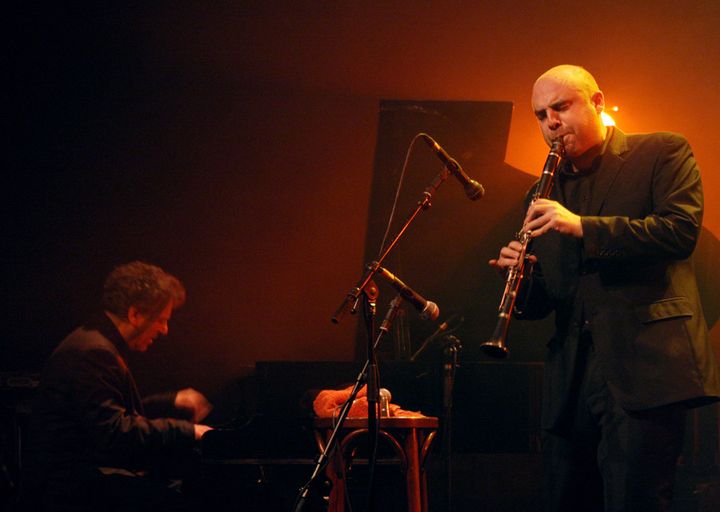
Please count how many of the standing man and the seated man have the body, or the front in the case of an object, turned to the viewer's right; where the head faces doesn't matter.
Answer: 1

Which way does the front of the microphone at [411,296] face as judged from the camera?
facing to the right of the viewer

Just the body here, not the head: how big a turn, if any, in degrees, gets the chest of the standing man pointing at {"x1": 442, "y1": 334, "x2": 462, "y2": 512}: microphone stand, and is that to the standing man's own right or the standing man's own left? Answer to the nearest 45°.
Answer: approximately 135° to the standing man's own right

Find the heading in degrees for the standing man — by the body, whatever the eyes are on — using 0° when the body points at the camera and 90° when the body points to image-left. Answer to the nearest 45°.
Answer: approximately 45°

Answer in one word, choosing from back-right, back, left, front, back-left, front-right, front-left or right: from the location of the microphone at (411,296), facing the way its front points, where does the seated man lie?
back

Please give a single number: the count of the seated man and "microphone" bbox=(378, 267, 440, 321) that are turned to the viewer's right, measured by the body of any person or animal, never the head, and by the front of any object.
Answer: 2

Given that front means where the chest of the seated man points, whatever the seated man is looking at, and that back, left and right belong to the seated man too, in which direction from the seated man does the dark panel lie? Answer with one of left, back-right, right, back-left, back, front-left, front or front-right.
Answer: front-left

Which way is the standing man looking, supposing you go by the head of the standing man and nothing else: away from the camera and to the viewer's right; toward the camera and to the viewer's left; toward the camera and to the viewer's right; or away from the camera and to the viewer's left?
toward the camera and to the viewer's left

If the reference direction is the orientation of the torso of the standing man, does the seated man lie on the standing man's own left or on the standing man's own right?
on the standing man's own right

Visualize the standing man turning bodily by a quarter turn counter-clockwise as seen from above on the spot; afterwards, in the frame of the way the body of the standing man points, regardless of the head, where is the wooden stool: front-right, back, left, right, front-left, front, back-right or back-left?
back

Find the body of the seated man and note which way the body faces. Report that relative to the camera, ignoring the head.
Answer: to the viewer's right
